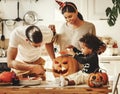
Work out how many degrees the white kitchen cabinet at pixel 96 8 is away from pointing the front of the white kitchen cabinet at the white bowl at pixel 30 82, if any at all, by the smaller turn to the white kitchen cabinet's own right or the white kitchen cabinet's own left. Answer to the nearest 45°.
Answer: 0° — it already faces it

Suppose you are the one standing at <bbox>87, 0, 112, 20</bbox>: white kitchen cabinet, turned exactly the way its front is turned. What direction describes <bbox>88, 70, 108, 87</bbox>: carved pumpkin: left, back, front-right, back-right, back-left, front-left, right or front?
front

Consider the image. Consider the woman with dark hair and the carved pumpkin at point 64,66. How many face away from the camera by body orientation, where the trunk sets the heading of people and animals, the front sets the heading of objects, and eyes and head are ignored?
0

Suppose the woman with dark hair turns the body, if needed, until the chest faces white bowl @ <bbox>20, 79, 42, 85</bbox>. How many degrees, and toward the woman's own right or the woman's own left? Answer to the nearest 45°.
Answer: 0° — they already face it

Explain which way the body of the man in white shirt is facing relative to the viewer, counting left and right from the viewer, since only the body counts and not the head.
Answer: facing the viewer and to the right of the viewer

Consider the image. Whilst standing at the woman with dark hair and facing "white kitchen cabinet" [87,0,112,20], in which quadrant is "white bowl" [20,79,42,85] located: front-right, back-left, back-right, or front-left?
back-left

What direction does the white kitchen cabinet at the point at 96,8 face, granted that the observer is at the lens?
facing the viewer

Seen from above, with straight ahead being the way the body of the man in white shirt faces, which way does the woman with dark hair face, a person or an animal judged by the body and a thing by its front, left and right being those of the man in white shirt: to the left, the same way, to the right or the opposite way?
the same way

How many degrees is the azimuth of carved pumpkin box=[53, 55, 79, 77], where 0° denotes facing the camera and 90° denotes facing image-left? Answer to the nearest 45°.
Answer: approximately 45°

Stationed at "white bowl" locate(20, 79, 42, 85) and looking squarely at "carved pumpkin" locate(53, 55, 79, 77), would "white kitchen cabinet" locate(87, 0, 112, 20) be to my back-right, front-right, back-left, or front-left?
front-left

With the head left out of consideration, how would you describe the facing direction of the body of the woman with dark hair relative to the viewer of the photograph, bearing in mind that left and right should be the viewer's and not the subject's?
facing the viewer and to the left of the viewer

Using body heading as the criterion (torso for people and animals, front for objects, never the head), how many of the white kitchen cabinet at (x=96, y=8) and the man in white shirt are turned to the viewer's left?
0

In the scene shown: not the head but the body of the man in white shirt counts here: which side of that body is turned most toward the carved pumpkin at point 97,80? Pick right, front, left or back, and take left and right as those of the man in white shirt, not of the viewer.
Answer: front

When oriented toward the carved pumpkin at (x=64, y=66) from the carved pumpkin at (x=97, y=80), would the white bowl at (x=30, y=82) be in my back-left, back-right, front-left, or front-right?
front-left
